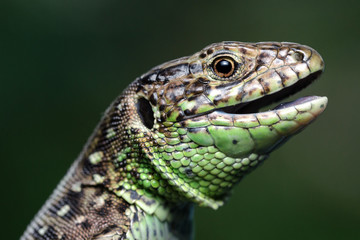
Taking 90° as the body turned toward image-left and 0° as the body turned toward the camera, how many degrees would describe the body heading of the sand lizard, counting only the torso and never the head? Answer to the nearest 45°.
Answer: approximately 270°
